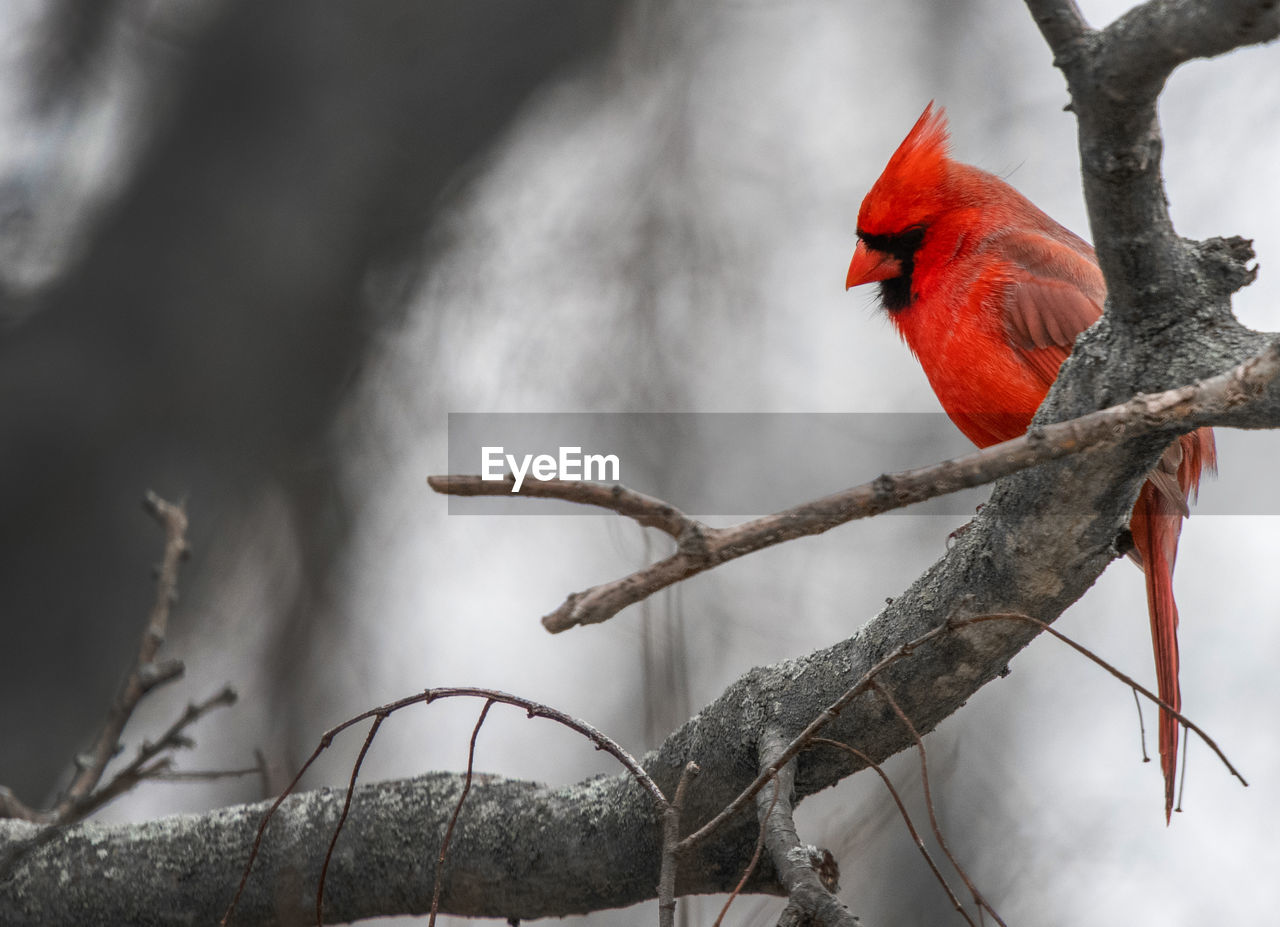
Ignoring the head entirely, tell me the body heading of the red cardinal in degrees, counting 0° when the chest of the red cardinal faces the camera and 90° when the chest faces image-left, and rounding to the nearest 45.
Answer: approximately 90°

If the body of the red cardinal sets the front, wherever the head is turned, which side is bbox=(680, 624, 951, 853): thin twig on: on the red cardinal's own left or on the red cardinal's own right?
on the red cardinal's own left

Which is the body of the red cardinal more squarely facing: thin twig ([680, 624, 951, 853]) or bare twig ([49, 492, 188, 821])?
the bare twig

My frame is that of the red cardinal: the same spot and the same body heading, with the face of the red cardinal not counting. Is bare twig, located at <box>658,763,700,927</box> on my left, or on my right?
on my left

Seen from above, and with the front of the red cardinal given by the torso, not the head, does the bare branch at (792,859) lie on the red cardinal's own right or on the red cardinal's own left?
on the red cardinal's own left
